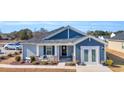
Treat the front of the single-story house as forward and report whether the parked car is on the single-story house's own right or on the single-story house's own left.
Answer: on the single-story house's own right

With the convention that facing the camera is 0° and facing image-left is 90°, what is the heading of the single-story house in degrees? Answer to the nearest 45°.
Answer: approximately 0°

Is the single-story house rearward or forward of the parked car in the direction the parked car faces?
rearward

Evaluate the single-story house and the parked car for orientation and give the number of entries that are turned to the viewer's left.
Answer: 1

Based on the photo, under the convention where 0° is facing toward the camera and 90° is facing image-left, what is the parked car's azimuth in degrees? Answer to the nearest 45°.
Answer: approximately 90°

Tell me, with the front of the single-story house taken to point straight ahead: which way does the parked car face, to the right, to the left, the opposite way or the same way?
to the right

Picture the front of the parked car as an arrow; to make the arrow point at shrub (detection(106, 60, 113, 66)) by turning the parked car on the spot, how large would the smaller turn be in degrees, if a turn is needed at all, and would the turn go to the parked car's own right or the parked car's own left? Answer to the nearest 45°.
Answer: approximately 180°

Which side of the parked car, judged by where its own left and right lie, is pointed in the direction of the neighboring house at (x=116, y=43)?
back

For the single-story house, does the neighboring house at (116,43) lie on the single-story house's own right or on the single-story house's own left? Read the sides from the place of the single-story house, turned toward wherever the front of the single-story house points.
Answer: on the single-story house's own left
